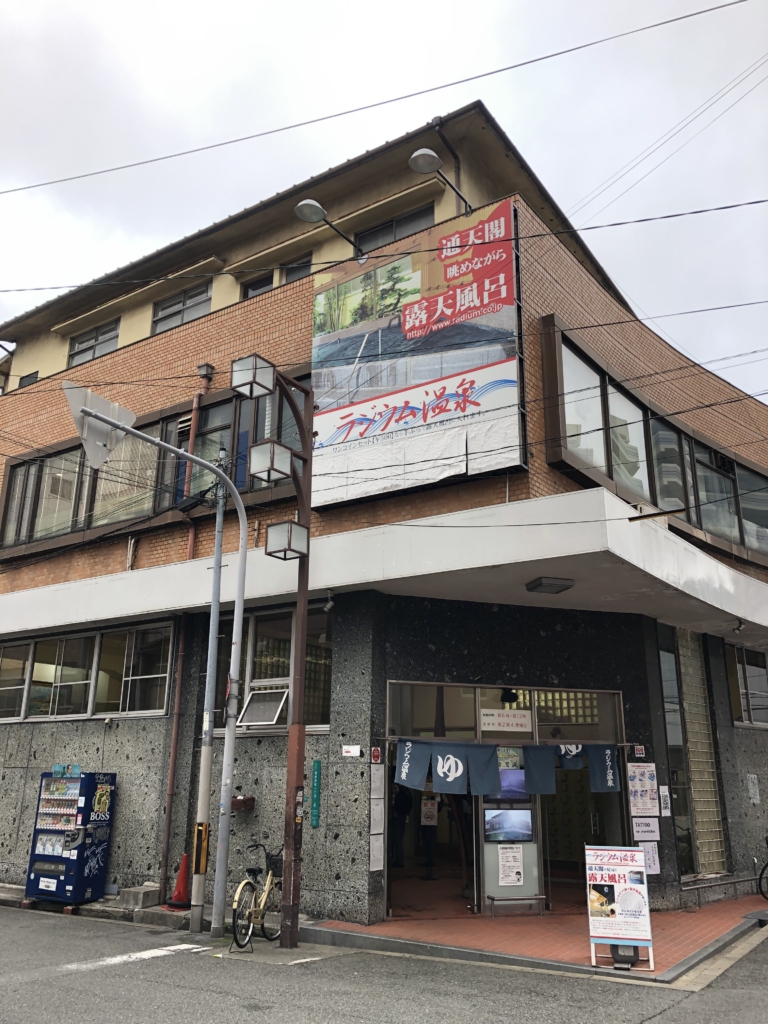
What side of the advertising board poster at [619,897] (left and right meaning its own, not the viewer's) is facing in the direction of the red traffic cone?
right

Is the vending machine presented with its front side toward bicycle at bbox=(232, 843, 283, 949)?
no

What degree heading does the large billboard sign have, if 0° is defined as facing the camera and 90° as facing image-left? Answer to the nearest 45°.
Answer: approximately 45°

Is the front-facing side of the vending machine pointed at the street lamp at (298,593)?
no

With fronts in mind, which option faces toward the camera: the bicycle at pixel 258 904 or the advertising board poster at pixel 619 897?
the advertising board poster

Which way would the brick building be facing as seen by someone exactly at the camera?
facing the viewer

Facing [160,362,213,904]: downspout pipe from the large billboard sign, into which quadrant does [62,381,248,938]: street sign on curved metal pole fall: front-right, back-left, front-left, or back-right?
front-left

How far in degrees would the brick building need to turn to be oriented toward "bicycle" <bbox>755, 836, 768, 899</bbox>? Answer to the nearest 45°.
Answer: approximately 45° to its left

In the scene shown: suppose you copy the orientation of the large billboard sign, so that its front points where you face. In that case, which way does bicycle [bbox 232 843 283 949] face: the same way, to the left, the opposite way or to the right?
the opposite way

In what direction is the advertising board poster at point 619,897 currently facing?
toward the camera

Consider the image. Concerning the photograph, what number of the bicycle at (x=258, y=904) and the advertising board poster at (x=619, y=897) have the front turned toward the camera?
1

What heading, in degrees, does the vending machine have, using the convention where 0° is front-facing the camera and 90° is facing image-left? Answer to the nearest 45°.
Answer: approximately 45°

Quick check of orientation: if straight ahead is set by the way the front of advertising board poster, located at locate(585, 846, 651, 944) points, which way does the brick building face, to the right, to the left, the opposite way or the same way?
the same way
